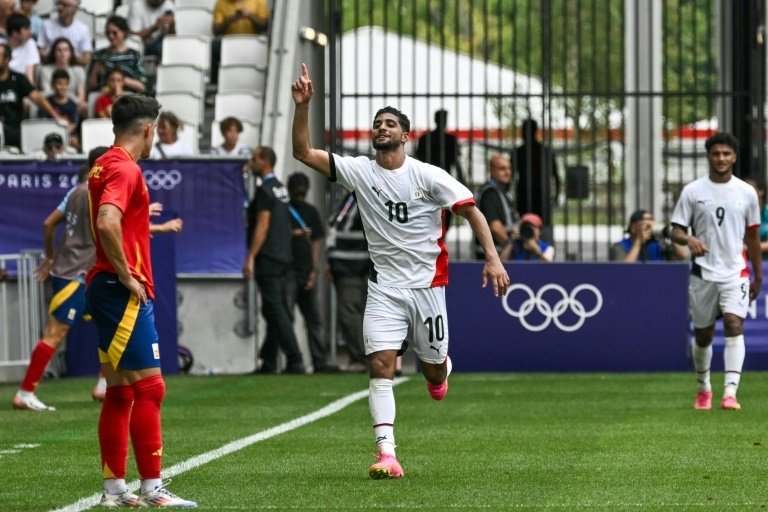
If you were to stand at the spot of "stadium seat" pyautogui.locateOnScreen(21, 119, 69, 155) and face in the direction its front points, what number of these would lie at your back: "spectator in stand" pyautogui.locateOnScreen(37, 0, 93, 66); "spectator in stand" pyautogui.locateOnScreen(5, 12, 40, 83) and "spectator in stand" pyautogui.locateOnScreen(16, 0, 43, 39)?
3

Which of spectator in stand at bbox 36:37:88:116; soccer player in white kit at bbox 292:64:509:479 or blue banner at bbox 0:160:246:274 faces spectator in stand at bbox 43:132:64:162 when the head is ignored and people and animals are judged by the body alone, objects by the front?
spectator in stand at bbox 36:37:88:116

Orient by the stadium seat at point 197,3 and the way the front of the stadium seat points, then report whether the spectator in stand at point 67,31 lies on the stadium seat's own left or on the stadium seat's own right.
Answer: on the stadium seat's own right

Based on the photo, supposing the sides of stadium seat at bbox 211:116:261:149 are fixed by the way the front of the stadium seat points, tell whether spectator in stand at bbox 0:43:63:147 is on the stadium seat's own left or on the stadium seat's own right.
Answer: on the stadium seat's own right

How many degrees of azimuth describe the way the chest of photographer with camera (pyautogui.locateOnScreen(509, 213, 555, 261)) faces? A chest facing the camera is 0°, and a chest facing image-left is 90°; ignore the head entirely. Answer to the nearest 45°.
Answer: approximately 0°

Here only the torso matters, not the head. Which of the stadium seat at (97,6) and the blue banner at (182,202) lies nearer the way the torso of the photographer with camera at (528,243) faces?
the blue banner

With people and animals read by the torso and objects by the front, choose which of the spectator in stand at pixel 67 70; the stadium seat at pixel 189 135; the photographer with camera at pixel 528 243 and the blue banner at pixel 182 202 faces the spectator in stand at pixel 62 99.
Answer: the spectator in stand at pixel 67 70

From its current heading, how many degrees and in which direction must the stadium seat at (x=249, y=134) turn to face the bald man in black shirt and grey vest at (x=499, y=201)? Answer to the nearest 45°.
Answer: approximately 45° to its left
